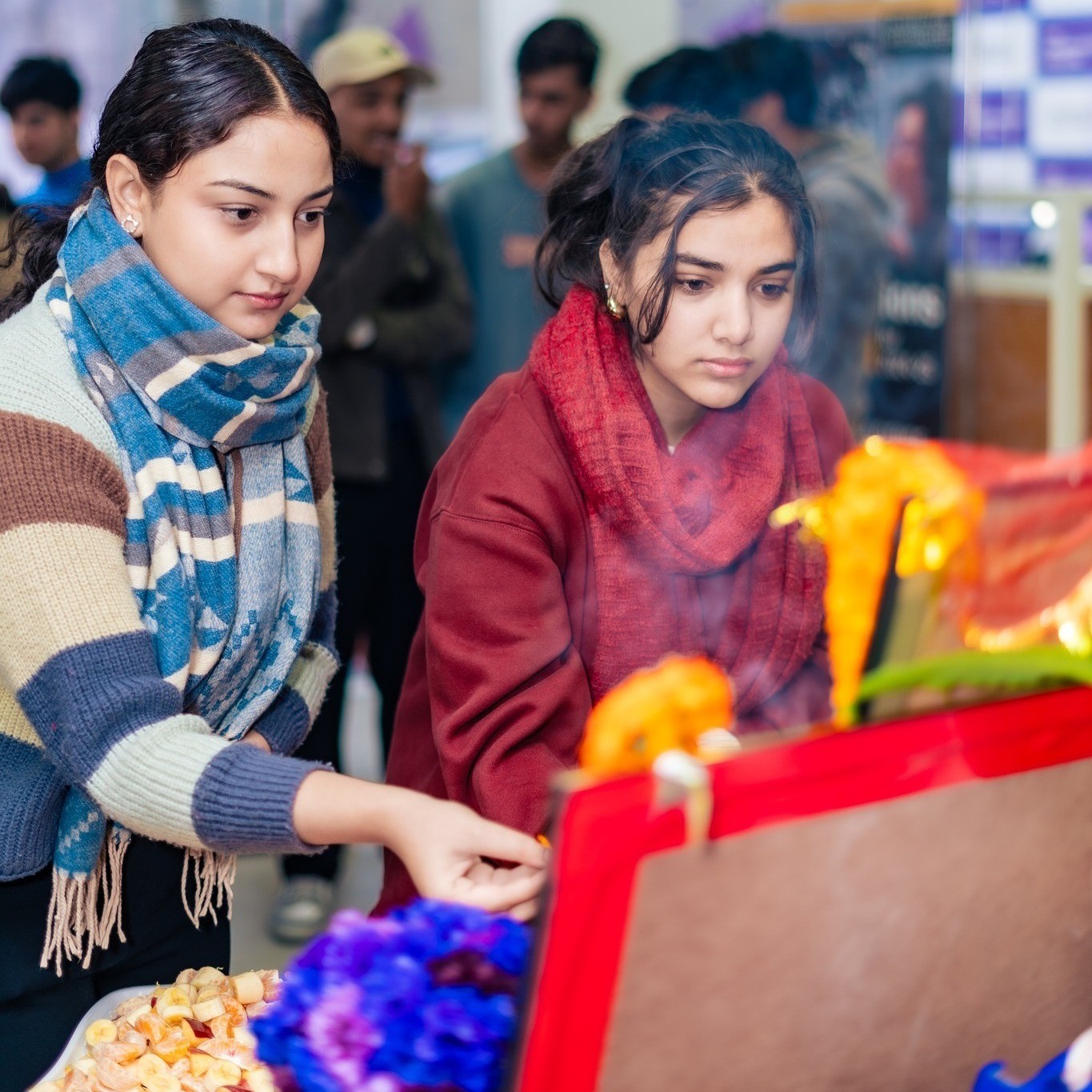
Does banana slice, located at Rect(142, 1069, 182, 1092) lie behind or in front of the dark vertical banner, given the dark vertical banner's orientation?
in front

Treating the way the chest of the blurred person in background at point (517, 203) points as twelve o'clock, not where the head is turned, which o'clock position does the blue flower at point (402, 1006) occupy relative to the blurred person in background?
The blue flower is roughly at 12 o'clock from the blurred person in background.

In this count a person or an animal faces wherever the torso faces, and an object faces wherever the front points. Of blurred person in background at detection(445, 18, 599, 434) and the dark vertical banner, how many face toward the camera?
2

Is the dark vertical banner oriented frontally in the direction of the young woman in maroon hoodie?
yes

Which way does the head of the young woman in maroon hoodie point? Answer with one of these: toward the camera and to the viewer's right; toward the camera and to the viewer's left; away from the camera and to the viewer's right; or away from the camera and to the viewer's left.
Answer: toward the camera and to the viewer's right

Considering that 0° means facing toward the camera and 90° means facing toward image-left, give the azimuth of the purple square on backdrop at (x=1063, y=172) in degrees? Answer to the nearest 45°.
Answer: approximately 0°

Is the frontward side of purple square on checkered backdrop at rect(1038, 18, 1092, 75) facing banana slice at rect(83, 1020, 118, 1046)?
yes

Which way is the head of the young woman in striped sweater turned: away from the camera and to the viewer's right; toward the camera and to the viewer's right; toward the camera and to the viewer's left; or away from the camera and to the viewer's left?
toward the camera and to the viewer's right

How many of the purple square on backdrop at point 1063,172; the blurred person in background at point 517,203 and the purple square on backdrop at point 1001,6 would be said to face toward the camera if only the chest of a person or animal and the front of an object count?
3
